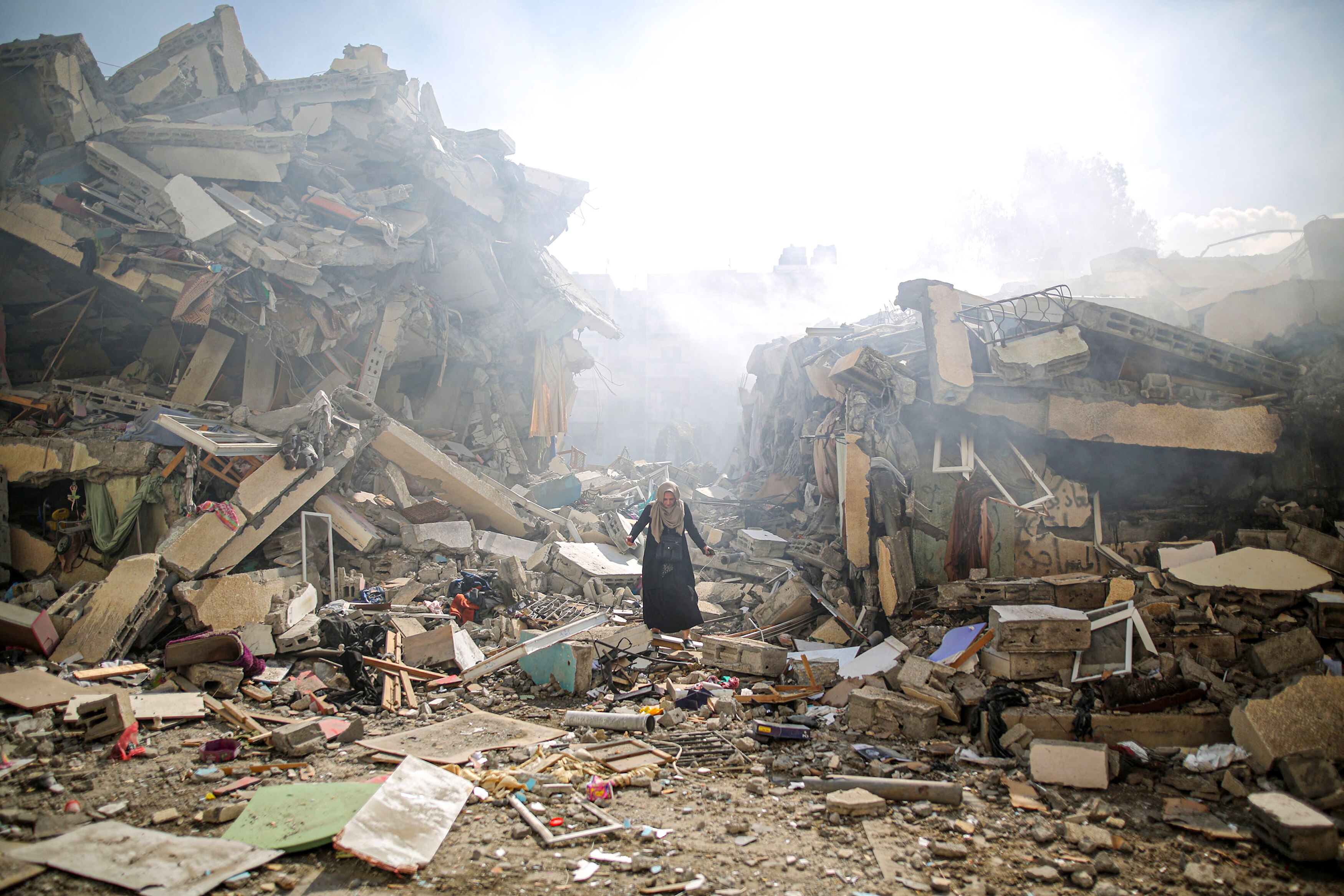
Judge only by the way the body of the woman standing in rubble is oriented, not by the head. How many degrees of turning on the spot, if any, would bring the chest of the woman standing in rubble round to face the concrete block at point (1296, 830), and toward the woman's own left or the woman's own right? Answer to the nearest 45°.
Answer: approximately 45° to the woman's own left

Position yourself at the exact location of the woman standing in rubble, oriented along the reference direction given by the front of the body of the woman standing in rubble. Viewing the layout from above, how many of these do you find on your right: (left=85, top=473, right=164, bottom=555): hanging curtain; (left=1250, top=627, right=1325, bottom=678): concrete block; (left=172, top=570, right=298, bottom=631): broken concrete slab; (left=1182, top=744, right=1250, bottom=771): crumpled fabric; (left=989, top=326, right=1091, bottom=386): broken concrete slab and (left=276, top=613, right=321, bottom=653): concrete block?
3

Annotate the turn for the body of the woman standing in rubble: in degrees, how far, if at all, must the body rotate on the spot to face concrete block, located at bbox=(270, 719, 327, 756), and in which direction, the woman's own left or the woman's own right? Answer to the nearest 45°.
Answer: approximately 45° to the woman's own right

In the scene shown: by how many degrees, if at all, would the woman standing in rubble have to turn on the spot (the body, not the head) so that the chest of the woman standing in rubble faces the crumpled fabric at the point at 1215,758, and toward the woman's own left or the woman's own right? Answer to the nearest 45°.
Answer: approximately 45° to the woman's own left

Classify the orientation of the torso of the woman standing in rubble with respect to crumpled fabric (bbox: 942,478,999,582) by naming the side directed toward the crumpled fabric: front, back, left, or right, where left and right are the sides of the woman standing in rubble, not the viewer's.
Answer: left

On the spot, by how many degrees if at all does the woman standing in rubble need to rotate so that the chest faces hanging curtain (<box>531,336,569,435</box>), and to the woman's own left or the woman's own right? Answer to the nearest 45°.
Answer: approximately 180°

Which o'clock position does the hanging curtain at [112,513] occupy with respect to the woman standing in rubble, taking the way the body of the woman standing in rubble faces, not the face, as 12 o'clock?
The hanging curtain is roughly at 3 o'clock from the woman standing in rubble.

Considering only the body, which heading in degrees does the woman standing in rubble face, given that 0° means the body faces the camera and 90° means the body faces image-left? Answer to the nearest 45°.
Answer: approximately 0°

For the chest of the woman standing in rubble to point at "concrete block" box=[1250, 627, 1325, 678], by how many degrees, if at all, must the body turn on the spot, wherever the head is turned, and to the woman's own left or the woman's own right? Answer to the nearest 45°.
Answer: approximately 45° to the woman's own left

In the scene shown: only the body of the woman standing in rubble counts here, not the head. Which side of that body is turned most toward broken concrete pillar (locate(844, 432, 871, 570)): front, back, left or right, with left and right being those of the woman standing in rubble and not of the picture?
left
